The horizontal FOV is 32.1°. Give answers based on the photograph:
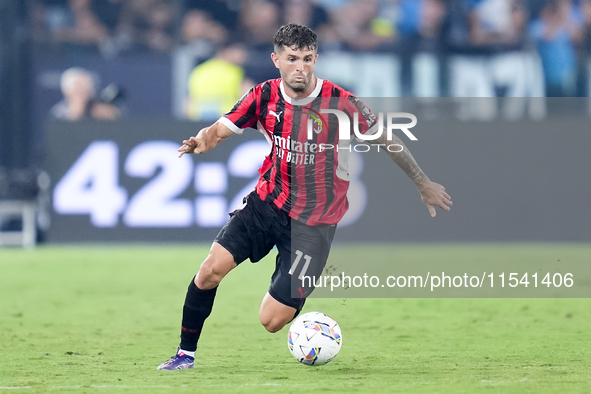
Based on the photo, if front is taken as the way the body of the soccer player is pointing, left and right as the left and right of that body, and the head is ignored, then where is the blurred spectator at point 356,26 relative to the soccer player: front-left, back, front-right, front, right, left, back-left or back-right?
back

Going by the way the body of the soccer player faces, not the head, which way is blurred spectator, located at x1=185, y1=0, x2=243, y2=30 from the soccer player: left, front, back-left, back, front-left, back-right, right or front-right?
back

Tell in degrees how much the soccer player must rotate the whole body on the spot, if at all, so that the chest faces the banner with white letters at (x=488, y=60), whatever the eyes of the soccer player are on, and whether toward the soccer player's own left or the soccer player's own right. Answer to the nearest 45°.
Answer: approximately 180°

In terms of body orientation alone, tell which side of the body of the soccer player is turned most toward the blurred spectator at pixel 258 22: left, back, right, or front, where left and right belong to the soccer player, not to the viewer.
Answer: back

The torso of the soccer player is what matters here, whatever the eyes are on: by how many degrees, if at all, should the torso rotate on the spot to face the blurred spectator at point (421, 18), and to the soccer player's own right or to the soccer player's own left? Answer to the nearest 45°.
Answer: approximately 180°

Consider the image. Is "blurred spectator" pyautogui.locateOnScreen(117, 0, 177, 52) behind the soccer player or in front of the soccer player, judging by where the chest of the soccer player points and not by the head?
behind

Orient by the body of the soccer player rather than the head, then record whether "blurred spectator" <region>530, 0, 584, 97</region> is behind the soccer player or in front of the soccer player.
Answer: behind

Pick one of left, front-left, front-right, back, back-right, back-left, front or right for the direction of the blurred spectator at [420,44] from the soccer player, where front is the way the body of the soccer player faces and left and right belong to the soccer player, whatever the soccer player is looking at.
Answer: back

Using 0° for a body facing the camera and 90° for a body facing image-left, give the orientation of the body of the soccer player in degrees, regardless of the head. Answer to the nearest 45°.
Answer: approximately 0°

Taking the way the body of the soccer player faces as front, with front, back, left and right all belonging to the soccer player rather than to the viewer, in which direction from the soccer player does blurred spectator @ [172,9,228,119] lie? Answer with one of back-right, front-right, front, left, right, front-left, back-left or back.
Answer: back

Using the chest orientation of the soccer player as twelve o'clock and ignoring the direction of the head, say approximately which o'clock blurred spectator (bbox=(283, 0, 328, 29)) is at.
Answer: The blurred spectator is roughly at 6 o'clock from the soccer player.

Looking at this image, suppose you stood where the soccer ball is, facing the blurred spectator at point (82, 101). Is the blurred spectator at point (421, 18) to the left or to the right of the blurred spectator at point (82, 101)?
right

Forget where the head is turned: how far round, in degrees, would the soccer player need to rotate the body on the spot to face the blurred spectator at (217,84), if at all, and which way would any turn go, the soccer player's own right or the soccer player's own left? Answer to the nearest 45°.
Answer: approximately 180°

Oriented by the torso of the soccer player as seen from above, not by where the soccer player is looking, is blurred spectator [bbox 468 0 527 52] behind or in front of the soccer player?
behind
